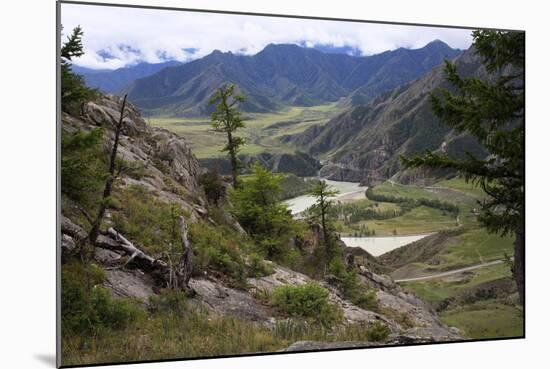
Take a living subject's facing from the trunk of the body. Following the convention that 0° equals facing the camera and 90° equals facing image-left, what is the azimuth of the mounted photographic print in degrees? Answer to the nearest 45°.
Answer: approximately 315°
